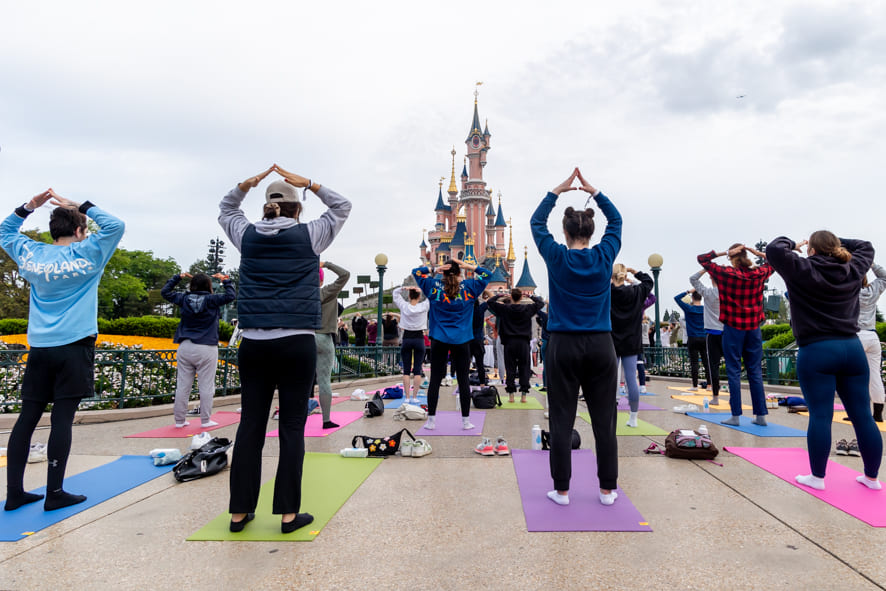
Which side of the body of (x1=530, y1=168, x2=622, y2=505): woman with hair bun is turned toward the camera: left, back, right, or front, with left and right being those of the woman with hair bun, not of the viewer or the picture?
back

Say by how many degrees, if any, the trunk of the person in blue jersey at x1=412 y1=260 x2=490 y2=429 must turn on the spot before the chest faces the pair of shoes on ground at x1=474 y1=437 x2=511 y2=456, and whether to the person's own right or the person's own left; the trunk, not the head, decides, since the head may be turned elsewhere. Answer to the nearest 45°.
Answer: approximately 180°

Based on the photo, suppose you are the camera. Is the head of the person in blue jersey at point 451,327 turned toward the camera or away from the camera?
away from the camera

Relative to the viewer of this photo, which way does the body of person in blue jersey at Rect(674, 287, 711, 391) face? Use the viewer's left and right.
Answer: facing away from the viewer

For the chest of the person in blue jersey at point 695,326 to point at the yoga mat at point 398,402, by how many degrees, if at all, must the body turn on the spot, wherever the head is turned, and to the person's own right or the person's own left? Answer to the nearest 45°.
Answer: approximately 135° to the person's own left

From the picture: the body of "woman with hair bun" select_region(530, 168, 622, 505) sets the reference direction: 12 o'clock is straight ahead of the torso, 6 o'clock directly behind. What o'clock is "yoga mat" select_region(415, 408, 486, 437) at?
The yoga mat is roughly at 11 o'clock from the woman with hair bun.

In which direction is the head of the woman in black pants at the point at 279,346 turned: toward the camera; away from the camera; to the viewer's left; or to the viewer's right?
away from the camera

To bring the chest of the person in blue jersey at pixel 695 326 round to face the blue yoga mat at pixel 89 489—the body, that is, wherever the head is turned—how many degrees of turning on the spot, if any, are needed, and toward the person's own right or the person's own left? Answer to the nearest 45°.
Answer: approximately 135° to the person's own left

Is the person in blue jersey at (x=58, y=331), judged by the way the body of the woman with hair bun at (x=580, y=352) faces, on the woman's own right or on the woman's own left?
on the woman's own left

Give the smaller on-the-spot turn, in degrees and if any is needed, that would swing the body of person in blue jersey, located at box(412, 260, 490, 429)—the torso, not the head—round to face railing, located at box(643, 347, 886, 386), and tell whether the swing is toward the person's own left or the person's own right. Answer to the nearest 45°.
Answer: approximately 45° to the person's own right

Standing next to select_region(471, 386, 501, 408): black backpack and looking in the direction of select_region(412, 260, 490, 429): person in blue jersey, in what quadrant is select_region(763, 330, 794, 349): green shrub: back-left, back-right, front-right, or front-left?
back-left

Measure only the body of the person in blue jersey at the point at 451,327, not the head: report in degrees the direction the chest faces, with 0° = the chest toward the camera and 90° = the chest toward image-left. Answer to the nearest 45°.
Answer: approximately 180°

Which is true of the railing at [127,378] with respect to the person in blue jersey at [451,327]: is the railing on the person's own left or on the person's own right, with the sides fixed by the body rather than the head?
on the person's own left

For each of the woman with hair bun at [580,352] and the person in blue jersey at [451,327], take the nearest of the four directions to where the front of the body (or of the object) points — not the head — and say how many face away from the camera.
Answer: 2

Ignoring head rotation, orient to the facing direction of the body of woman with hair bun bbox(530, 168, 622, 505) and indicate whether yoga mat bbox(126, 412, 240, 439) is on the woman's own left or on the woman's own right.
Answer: on the woman's own left
